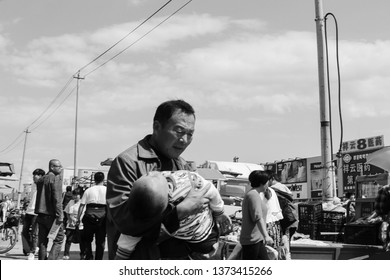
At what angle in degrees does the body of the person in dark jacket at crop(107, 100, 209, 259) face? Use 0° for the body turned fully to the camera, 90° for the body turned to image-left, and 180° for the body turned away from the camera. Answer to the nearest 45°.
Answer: approximately 315°

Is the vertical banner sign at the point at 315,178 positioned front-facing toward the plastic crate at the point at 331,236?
yes

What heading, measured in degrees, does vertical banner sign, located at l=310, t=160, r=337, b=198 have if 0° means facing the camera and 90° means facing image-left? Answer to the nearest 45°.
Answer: approximately 0°

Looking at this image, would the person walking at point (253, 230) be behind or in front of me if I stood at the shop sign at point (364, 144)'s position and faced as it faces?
in front

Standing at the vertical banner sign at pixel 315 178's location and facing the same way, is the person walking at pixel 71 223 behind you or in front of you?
in front

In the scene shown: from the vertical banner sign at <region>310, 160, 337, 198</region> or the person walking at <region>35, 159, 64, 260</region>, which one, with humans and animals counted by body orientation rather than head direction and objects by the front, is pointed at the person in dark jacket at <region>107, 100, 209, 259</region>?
the vertical banner sign
